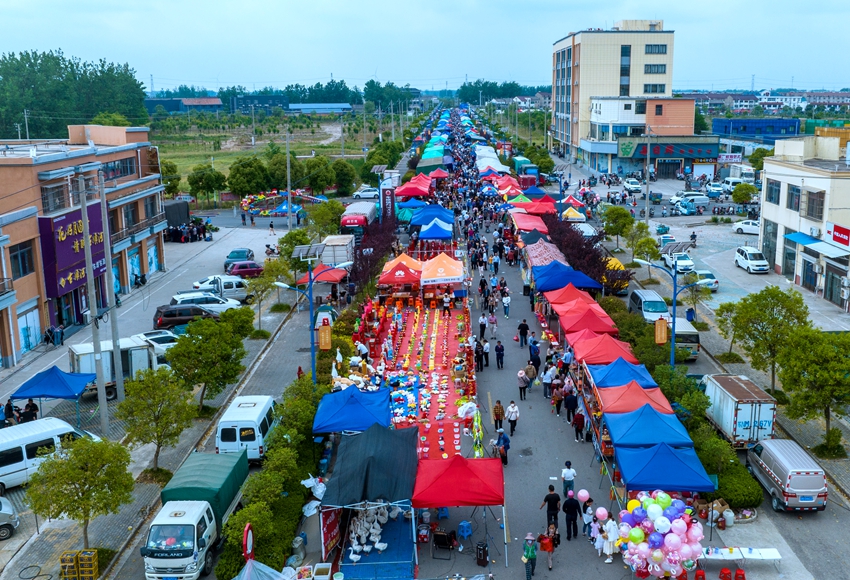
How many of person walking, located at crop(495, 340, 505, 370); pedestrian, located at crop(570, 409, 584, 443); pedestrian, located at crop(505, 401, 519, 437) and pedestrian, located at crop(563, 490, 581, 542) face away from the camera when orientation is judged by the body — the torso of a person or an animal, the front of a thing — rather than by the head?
2

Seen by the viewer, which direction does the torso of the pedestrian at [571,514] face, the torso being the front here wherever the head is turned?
away from the camera

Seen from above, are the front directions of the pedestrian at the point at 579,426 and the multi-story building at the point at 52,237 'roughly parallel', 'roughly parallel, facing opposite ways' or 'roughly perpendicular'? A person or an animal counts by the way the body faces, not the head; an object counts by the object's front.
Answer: roughly perpendicular

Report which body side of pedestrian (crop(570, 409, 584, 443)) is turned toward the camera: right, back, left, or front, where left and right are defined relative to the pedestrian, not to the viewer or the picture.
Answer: back

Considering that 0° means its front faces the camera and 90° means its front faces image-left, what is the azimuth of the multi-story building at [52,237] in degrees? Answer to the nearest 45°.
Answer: approximately 315°

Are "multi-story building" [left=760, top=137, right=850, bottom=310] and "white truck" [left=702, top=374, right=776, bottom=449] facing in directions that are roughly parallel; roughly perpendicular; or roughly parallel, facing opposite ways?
roughly perpendicular

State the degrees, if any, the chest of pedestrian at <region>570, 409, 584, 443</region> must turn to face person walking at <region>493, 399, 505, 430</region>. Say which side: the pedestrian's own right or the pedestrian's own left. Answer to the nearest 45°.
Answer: approximately 90° to the pedestrian's own left
